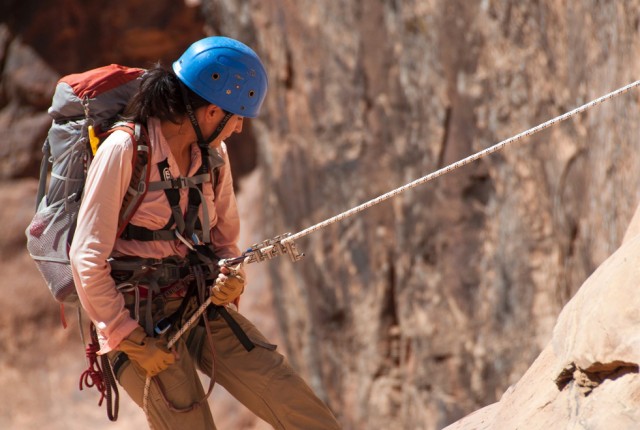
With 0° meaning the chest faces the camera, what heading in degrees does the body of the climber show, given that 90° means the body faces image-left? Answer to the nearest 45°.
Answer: approximately 315°

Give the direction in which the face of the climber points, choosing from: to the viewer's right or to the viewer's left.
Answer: to the viewer's right
